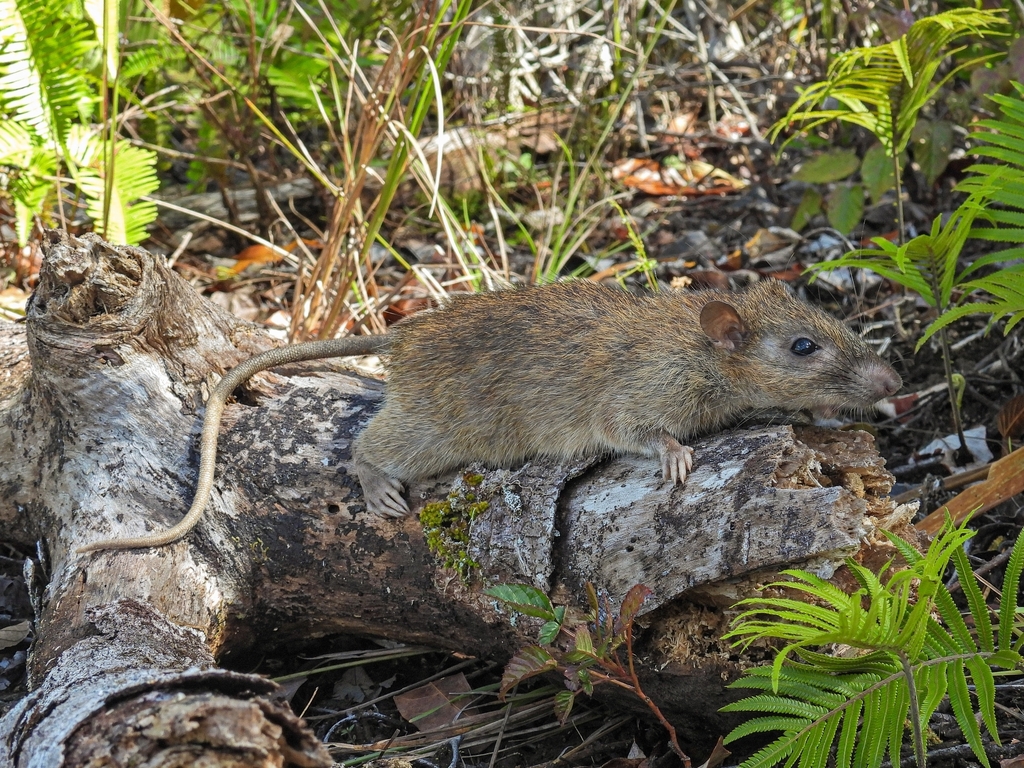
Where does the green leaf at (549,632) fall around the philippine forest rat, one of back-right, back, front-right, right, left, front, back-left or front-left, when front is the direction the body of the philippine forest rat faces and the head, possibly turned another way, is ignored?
right

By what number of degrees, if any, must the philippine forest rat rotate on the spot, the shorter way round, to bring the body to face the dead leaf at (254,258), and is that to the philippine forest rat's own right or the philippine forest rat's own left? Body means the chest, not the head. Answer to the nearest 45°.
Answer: approximately 135° to the philippine forest rat's own left

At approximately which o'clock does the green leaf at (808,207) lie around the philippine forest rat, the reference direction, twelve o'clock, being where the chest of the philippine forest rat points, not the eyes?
The green leaf is roughly at 10 o'clock from the philippine forest rat.

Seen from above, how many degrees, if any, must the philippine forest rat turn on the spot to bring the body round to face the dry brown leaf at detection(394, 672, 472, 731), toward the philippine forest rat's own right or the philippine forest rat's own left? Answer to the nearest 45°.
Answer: approximately 135° to the philippine forest rat's own right

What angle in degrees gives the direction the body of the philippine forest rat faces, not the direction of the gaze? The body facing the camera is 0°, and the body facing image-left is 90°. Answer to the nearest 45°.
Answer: approximately 270°

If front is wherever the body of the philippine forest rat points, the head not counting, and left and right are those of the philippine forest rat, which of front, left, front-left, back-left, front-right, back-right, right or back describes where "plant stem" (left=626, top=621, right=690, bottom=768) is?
right

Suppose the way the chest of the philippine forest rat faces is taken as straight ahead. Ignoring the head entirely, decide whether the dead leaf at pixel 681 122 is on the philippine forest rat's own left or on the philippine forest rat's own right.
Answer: on the philippine forest rat's own left

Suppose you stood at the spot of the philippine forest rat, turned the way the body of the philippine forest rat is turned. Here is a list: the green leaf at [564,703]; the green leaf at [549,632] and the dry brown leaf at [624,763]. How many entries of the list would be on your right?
3

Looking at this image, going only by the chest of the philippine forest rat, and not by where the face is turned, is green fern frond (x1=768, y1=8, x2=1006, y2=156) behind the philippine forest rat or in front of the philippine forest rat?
in front

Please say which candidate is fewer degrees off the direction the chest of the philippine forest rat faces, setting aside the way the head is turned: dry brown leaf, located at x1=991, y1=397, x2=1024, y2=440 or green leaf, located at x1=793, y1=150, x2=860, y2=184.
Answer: the dry brown leaf

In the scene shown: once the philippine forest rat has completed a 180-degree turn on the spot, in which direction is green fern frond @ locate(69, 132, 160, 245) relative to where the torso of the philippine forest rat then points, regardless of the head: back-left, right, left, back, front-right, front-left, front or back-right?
front-right

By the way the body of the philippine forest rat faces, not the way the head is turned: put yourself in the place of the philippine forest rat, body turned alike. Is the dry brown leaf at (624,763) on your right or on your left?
on your right

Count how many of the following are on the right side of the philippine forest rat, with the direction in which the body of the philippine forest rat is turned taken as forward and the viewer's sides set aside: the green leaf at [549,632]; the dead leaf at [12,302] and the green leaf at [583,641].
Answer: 2

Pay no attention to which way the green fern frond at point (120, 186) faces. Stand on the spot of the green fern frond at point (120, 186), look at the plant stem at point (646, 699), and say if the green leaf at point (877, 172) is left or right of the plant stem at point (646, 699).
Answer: left

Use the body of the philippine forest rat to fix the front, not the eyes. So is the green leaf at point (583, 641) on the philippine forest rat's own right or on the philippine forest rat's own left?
on the philippine forest rat's own right

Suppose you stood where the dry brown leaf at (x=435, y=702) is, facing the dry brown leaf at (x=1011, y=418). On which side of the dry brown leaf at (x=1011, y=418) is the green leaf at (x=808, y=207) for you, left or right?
left
